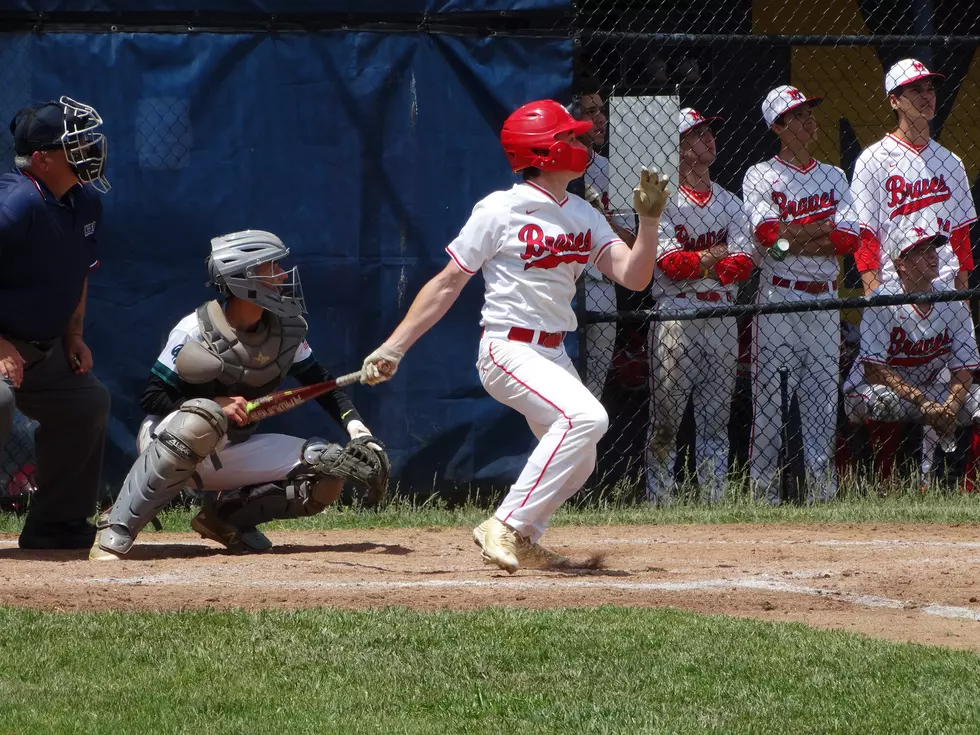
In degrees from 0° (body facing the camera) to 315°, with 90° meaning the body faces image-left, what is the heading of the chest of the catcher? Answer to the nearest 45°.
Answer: approximately 315°

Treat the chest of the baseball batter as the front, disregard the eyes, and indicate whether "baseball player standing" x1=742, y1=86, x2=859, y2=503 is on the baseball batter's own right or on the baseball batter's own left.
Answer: on the baseball batter's own left

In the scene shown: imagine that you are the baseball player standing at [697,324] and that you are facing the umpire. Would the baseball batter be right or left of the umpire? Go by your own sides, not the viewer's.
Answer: left

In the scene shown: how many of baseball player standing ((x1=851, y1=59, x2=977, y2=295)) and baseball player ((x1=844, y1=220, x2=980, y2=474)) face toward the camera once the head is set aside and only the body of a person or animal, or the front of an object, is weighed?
2

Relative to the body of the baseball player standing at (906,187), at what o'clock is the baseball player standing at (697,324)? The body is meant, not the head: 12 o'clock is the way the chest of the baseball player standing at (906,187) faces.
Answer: the baseball player standing at (697,324) is roughly at 2 o'clock from the baseball player standing at (906,187).

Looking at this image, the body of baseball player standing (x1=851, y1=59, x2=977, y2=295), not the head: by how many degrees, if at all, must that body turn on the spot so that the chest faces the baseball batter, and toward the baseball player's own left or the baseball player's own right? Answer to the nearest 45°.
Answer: approximately 45° to the baseball player's own right

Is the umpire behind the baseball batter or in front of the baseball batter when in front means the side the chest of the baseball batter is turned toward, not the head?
behind

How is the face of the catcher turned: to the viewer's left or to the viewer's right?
to the viewer's right

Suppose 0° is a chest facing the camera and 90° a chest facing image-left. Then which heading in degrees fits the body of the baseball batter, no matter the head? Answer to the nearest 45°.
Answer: approximately 315°

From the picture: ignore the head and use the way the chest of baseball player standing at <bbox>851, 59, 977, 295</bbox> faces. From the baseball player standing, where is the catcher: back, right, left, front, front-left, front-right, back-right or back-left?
front-right

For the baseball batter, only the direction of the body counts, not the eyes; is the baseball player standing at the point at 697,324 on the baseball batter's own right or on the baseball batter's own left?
on the baseball batter's own left

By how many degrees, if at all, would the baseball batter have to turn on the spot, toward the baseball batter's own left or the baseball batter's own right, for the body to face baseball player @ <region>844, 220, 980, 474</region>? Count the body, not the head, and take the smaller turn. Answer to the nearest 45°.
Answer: approximately 90° to the baseball batter's own left

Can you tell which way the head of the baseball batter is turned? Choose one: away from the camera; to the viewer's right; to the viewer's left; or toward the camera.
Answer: to the viewer's right
